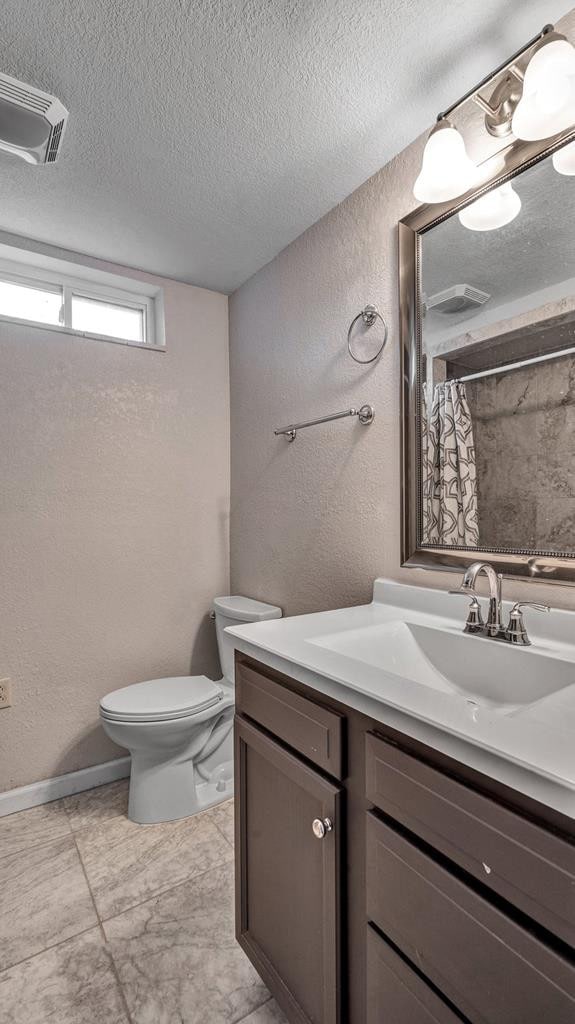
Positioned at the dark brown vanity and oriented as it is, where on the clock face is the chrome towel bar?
The chrome towel bar is roughly at 4 o'clock from the dark brown vanity.

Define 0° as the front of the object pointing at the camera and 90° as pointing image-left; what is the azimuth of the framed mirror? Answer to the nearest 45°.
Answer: approximately 45°

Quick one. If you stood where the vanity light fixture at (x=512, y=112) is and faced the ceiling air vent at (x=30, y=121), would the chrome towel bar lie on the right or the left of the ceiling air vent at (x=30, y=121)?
right

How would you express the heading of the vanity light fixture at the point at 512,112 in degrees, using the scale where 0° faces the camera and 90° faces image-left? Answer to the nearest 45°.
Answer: approximately 45°

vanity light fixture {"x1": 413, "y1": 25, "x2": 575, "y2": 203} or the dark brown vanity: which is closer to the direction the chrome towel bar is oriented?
the dark brown vanity

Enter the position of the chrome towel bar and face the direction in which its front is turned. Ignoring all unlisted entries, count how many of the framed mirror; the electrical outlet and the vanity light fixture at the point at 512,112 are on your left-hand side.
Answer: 2

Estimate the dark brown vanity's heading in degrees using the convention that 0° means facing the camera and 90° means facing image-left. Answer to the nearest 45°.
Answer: approximately 45°
